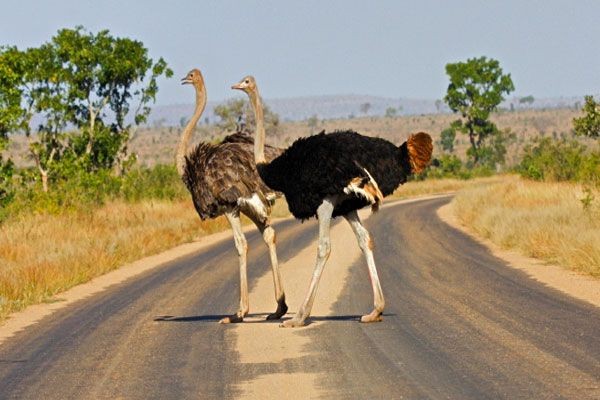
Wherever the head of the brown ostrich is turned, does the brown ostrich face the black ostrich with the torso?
no

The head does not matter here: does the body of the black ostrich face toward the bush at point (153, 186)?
no

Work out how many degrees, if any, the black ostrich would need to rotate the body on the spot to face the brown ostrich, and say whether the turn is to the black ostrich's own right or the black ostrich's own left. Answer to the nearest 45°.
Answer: approximately 45° to the black ostrich's own right

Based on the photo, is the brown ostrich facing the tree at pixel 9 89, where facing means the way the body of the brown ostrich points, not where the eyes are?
no

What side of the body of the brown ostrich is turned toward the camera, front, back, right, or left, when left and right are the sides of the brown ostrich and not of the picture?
left

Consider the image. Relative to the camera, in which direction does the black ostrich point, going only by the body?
to the viewer's left

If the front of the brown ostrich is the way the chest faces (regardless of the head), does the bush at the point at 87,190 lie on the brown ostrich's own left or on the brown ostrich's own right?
on the brown ostrich's own right

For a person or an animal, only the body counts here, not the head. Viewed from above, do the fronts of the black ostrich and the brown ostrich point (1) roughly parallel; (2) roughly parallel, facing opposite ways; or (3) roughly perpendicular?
roughly parallel

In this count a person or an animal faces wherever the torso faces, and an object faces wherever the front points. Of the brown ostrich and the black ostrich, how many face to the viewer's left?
2
